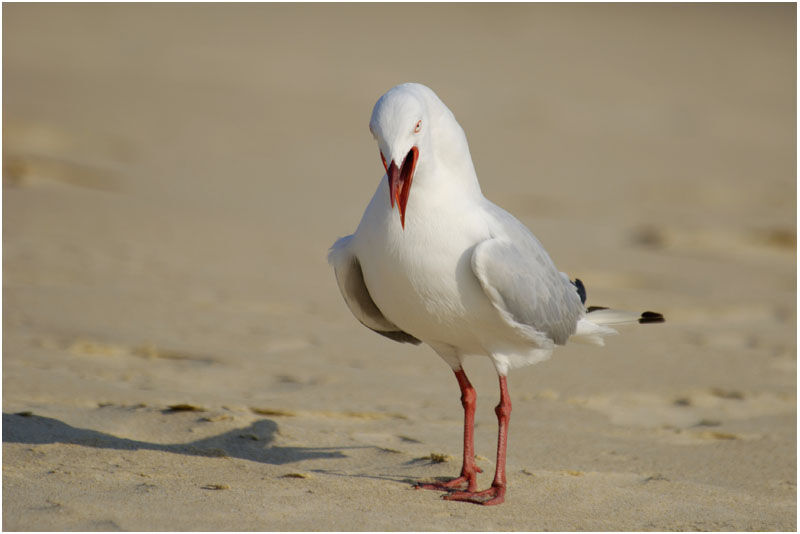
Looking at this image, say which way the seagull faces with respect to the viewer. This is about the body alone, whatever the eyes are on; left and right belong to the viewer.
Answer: facing the viewer and to the left of the viewer
